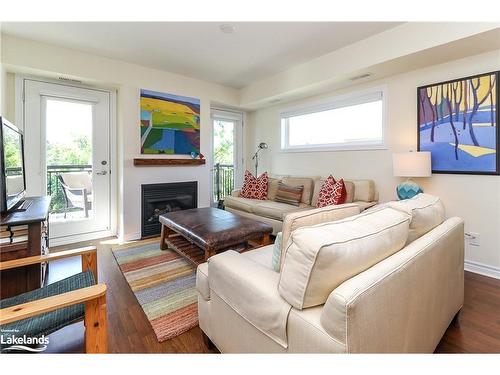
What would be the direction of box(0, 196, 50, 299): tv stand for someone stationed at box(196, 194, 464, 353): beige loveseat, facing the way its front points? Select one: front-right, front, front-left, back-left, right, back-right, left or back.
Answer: front-left

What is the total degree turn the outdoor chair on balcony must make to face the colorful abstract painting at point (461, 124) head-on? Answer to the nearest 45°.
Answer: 0° — it already faces it

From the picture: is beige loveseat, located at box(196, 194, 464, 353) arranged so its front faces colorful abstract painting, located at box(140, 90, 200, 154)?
yes

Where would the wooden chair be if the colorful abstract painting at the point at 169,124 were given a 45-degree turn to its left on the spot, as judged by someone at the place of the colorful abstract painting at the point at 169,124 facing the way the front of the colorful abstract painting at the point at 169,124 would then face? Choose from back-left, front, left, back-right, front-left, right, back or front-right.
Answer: right

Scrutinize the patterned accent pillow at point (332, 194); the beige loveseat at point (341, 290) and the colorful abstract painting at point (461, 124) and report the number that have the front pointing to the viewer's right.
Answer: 0

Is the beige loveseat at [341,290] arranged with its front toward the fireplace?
yes

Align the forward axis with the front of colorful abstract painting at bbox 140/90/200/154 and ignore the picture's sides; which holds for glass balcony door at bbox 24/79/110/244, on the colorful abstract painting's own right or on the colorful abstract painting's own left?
on the colorful abstract painting's own right

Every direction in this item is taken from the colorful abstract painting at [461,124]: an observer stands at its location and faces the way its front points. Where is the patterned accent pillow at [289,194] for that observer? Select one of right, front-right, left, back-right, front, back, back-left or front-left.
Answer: front-right

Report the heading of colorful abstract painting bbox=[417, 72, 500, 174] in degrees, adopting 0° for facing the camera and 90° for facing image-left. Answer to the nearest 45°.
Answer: approximately 45°

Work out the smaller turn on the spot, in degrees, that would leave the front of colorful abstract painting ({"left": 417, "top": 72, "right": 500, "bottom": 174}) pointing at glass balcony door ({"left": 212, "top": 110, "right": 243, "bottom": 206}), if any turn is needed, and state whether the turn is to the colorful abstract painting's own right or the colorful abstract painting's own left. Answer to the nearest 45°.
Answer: approximately 45° to the colorful abstract painting's own right

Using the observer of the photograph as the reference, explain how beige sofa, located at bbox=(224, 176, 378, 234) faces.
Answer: facing the viewer and to the left of the viewer

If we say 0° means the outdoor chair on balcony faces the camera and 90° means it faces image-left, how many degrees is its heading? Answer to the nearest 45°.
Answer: approximately 315°

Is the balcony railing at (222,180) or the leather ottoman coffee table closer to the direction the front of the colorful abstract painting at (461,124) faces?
the leather ottoman coffee table

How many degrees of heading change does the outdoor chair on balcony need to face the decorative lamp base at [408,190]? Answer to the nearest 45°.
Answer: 0° — it already faces it

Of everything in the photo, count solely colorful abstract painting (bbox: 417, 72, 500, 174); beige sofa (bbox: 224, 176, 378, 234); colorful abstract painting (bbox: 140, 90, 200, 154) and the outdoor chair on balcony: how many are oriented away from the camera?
0

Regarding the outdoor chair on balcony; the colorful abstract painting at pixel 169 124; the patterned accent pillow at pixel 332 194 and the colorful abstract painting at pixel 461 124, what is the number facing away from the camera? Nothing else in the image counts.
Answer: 0

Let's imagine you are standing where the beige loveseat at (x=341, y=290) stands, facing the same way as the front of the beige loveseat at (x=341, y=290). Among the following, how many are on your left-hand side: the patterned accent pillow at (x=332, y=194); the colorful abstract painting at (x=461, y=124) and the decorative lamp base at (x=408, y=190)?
0

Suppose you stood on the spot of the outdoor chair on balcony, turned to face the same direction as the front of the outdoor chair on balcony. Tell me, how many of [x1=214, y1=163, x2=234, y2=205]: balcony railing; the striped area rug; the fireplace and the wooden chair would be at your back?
0

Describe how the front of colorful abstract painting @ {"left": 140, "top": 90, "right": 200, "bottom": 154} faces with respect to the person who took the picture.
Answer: facing the viewer and to the right of the viewer

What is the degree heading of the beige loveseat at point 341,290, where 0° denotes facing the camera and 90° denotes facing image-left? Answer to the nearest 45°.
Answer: approximately 135°

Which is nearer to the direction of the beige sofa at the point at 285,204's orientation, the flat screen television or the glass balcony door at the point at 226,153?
the flat screen television

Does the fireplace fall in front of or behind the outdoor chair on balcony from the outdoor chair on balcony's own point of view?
in front

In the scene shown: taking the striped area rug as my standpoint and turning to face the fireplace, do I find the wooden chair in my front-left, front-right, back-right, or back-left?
back-left
